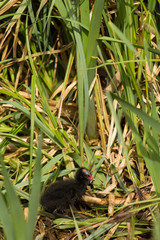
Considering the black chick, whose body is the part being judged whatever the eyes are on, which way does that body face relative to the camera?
to the viewer's right
